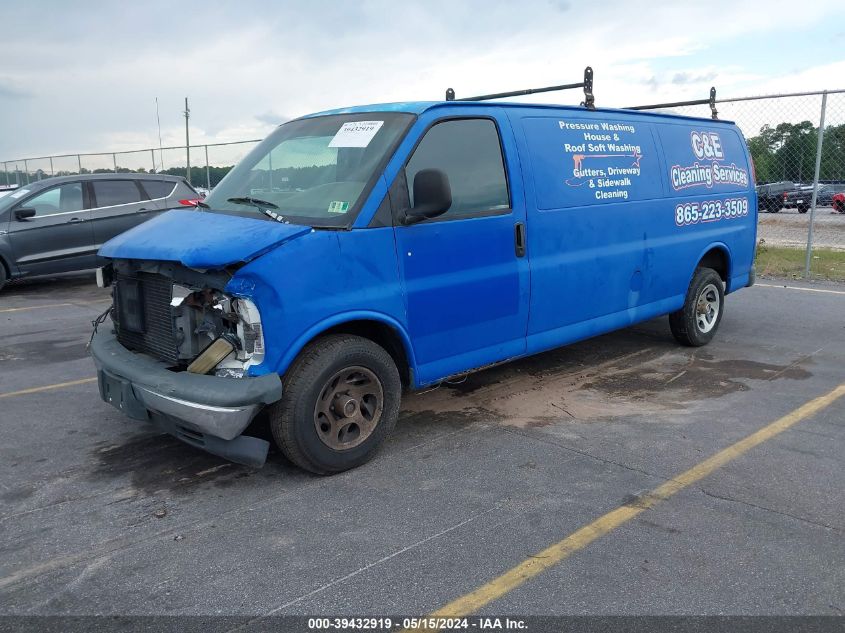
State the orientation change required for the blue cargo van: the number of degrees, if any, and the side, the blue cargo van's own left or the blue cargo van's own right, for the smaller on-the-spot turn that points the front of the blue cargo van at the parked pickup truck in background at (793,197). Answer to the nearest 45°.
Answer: approximately 180°

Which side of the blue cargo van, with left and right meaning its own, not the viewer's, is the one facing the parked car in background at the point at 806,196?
back

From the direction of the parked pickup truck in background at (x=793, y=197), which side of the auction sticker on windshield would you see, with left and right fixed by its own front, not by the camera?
back

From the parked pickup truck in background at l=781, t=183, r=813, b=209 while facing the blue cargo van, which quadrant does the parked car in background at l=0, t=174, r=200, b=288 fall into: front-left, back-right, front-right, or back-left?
front-right

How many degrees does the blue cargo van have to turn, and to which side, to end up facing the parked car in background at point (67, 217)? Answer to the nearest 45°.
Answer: approximately 90° to its right

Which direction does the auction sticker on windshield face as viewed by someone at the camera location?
facing the viewer and to the left of the viewer

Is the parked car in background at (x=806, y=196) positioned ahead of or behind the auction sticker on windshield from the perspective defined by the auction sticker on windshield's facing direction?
behind

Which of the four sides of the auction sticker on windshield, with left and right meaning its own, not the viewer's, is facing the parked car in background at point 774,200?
back

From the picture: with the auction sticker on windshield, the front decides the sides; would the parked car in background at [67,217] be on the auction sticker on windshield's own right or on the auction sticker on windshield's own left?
on the auction sticker on windshield's own right

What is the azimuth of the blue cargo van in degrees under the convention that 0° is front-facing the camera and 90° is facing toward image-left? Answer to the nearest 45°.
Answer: approximately 45°
